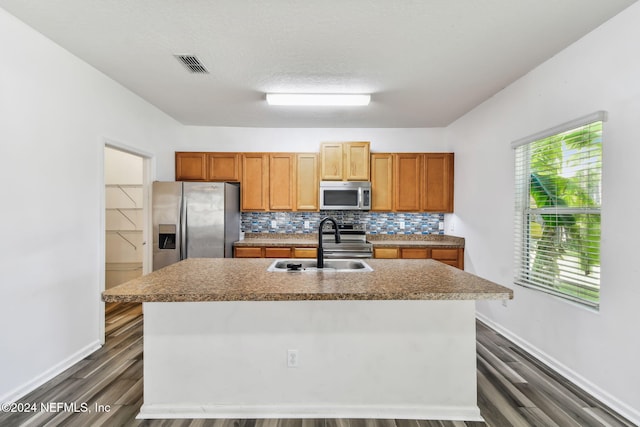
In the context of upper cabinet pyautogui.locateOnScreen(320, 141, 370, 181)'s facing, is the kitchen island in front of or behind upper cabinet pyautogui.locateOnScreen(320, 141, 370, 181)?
in front

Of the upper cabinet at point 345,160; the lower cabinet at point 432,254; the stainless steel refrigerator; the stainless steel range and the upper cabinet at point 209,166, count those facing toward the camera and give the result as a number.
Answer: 5

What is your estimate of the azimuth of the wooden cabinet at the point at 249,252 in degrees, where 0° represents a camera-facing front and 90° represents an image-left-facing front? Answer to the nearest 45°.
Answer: approximately 0°

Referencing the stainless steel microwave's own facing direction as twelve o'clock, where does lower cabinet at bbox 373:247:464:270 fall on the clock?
The lower cabinet is roughly at 9 o'clock from the stainless steel microwave.

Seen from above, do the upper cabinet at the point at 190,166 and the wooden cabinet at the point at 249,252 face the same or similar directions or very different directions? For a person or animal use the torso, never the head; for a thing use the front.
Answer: same or similar directions

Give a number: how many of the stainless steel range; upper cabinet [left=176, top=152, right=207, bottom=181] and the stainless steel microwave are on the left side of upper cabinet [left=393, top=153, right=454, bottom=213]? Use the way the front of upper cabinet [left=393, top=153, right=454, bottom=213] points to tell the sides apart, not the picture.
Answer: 0

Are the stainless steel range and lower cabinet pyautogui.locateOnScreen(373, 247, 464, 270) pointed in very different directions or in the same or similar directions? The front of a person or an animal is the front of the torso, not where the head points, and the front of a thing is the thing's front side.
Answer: same or similar directions

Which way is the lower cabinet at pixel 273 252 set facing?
toward the camera

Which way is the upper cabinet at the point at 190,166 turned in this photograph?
toward the camera

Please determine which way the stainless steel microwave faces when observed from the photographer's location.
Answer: facing the viewer

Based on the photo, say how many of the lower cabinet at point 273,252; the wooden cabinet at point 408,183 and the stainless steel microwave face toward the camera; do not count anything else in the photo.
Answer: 3

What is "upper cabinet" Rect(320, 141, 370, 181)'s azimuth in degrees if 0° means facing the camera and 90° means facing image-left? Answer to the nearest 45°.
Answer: approximately 0°

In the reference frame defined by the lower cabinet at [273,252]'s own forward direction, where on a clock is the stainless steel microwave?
The stainless steel microwave is roughly at 9 o'clock from the lower cabinet.

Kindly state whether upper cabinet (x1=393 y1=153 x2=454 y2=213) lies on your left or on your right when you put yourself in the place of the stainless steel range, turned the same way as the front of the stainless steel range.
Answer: on your left
